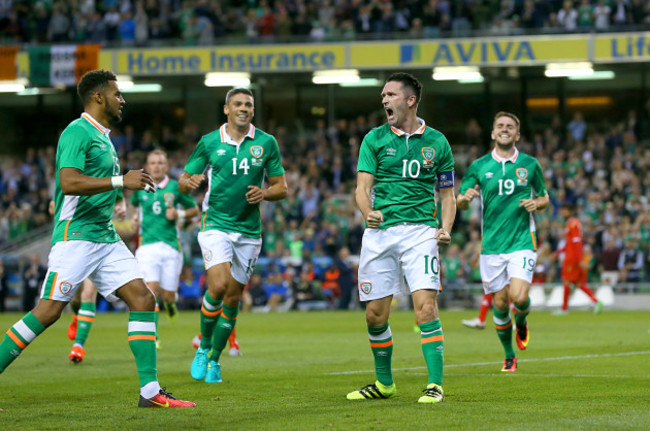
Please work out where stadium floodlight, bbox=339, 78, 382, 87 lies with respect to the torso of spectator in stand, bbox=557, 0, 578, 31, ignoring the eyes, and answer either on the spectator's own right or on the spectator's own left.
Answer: on the spectator's own right

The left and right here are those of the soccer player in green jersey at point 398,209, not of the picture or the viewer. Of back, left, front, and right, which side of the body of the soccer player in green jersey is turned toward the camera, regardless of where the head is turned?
front

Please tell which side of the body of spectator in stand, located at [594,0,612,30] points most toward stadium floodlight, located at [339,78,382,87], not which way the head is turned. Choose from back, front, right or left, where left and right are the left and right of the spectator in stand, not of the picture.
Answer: right

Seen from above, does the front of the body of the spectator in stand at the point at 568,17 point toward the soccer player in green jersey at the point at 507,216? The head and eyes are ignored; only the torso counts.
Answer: yes

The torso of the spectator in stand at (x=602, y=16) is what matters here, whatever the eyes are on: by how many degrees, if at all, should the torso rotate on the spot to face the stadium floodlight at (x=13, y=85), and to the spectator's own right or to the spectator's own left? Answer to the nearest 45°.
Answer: approximately 90° to the spectator's own right

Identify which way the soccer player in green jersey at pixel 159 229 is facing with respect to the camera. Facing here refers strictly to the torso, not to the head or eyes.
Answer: toward the camera

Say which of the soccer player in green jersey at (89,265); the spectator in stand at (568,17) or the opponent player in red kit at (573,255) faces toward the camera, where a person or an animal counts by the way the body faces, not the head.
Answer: the spectator in stand

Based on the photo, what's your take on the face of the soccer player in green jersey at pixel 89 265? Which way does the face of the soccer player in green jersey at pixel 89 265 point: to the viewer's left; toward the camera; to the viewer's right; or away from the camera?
to the viewer's right

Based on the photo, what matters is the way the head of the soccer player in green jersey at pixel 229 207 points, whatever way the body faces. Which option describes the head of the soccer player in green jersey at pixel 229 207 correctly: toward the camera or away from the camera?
toward the camera

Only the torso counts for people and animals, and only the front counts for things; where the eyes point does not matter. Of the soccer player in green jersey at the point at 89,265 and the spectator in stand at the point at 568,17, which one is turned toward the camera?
the spectator in stand

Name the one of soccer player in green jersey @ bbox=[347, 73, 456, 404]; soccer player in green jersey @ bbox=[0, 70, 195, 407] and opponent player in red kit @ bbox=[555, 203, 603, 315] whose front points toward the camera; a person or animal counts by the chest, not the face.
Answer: soccer player in green jersey @ bbox=[347, 73, 456, 404]
